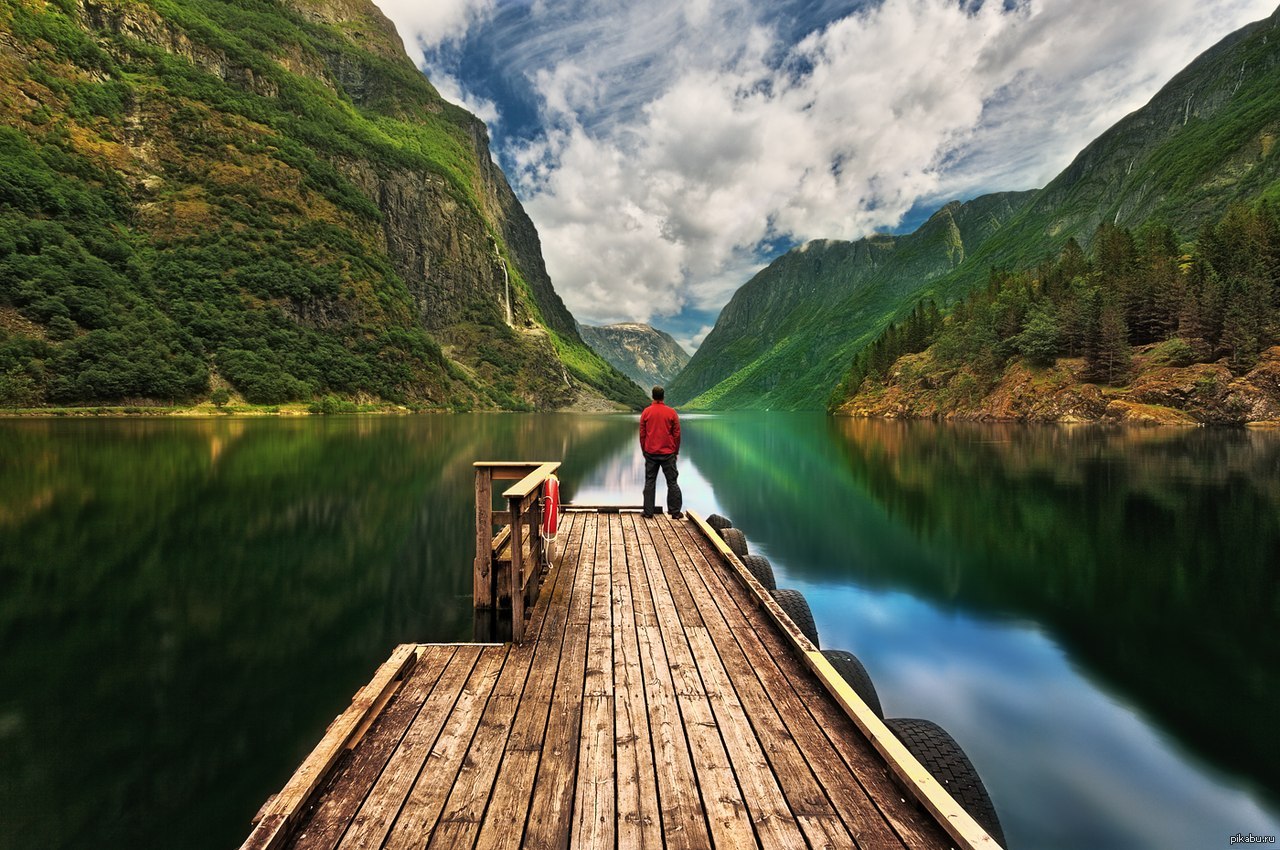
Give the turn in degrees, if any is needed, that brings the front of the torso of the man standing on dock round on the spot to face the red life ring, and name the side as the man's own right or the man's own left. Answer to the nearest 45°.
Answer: approximately 135° to the man's own left

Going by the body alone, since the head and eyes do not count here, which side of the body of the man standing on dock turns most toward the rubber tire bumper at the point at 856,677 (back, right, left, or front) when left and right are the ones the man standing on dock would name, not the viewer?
back

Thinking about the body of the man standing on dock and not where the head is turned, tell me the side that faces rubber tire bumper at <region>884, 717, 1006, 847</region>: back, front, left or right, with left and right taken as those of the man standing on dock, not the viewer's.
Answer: back

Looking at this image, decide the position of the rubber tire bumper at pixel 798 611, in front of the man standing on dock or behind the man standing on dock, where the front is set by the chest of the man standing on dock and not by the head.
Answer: behind

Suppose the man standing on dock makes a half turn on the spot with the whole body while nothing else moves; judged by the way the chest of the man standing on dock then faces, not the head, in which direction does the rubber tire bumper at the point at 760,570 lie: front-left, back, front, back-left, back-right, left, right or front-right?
front-left

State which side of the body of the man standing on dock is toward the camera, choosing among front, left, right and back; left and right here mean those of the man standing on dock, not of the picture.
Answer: back
